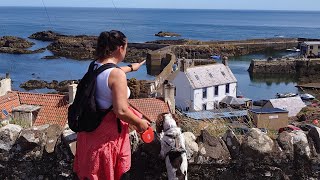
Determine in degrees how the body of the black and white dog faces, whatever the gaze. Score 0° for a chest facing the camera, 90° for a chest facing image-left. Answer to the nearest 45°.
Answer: approximately 180°

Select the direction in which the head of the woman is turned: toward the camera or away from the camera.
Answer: away from the camera

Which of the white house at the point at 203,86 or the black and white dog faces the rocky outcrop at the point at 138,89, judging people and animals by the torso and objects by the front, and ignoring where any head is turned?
the black and white dog

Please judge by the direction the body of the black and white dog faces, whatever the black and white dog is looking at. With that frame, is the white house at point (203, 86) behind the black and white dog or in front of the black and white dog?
in front

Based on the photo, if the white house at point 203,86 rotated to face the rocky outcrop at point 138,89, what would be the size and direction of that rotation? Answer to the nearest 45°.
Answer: approximately 135° to its right

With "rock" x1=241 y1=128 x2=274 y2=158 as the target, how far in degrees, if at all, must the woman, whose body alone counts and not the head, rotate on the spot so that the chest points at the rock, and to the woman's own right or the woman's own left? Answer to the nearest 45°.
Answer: approximately 45° to the woman's own right

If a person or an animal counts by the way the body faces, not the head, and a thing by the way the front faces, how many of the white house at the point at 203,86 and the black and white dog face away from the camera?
1

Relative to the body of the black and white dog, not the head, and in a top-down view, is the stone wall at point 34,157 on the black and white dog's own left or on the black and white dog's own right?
on the black and white dog's own left

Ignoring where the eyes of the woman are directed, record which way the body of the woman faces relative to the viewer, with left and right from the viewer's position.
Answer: facing away from the viewer and to the right of the viewer

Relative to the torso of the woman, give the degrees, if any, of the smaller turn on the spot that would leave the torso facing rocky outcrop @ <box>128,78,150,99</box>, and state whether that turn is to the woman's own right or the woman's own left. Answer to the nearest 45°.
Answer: approximately 45° to the woman's own left

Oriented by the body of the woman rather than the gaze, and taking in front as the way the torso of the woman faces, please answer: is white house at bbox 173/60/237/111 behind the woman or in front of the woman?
in front

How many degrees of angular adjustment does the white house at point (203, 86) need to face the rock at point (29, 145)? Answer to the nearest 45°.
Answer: approximately 45° to its right

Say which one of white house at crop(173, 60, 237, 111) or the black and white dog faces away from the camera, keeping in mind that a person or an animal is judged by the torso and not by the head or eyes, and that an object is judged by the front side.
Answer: the black and white dog
